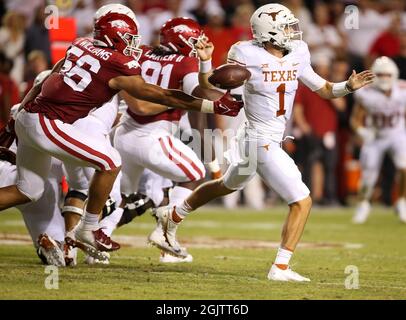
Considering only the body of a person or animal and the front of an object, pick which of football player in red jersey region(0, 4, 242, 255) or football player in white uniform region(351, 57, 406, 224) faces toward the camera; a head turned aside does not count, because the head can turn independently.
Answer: the football player in white uniform

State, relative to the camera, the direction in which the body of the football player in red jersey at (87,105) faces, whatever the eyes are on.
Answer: to the viewer's right

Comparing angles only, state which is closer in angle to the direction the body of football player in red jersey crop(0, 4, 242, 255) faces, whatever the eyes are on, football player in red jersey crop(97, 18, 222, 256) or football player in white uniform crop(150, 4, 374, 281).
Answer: the football player in white uniform

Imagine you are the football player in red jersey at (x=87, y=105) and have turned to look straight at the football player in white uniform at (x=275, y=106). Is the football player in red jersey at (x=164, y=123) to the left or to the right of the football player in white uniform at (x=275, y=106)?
left

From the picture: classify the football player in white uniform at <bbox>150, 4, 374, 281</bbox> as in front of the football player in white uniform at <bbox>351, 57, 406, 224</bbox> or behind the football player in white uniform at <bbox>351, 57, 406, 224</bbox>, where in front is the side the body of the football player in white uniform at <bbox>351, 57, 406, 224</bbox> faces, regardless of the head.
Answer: in front

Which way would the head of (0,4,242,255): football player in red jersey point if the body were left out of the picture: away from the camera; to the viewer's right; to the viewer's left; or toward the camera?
to the viewer's right

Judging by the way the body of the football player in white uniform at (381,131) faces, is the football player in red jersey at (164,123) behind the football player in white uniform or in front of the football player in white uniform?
in front

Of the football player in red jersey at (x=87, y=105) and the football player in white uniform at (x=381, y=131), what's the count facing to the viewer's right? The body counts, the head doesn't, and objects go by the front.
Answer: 1

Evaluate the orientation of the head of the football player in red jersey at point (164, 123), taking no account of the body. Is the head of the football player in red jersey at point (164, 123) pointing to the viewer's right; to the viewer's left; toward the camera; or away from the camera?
to the viewer's right

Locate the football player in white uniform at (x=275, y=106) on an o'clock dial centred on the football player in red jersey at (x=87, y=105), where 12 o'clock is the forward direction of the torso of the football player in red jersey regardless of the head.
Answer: The football player in white uniform is roughly at 12 o'clock from the football player in red jersey.

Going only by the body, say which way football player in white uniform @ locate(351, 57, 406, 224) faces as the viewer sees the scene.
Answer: toward the camera
